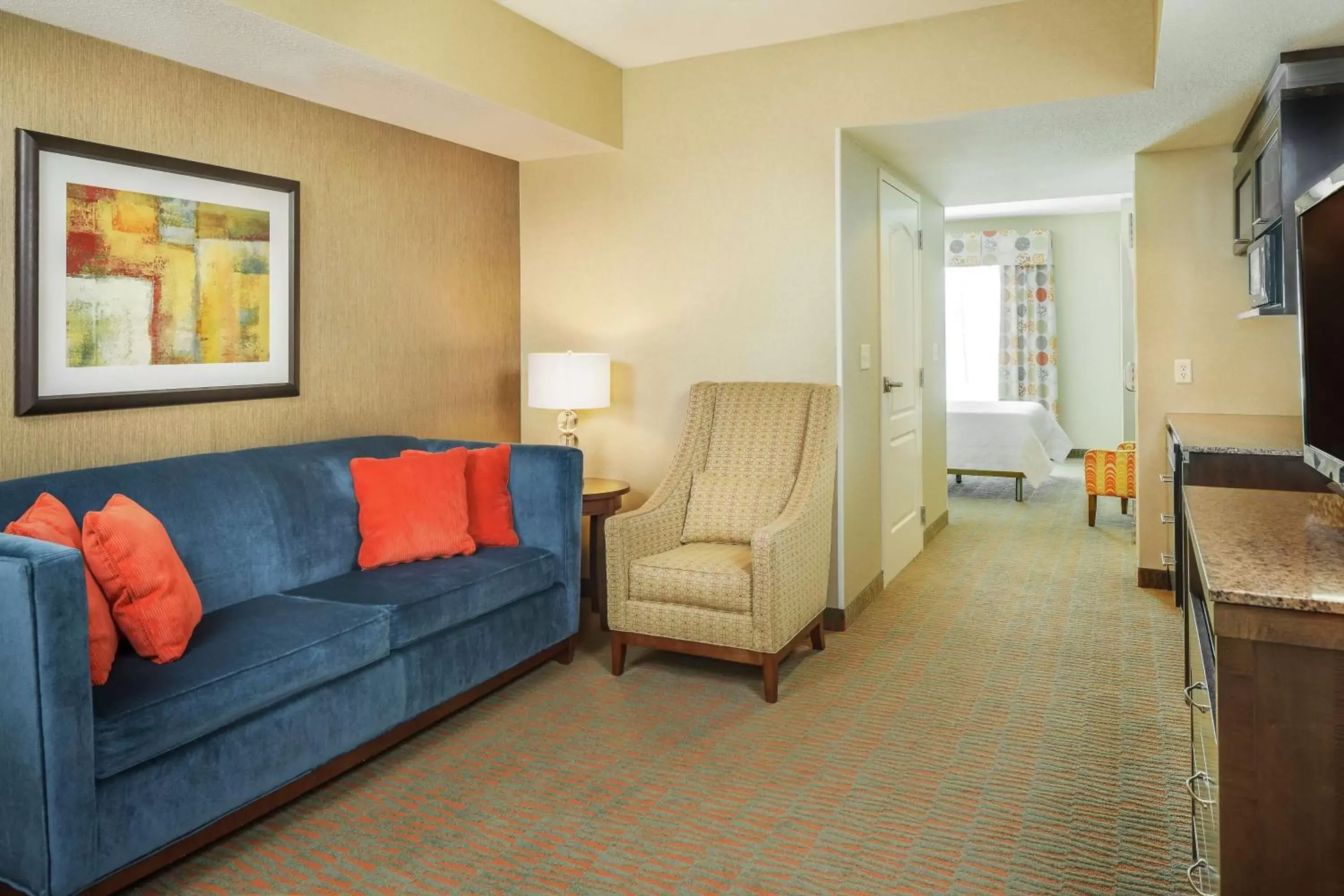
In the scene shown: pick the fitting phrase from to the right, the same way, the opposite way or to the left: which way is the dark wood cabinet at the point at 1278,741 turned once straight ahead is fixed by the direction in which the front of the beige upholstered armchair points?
to the right

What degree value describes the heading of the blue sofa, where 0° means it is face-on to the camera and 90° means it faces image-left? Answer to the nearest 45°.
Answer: approximately 315°

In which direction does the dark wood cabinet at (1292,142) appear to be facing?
to the viewer's left

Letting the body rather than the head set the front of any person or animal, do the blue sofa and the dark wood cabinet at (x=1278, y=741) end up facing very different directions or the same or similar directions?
very different directions

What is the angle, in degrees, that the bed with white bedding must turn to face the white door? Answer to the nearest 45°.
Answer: approximately 90° to its right

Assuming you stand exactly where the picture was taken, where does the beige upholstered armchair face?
facing the viewer and to the left of the viewer

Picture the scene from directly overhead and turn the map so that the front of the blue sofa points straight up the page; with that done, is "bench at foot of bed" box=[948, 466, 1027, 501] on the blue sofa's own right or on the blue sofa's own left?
on the blue sofa's own left

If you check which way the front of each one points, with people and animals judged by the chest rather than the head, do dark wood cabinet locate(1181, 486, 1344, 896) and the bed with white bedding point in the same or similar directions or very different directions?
very different directions

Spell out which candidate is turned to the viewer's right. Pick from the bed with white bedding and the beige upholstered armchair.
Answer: the bed with white bedding

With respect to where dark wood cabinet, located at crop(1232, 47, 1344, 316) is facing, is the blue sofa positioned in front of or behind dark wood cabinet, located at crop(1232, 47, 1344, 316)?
in front

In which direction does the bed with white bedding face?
to the viewer's right

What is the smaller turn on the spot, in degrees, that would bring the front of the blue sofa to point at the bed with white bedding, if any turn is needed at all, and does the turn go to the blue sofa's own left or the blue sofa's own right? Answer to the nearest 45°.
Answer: approximately 90° to the blue sofa's own left

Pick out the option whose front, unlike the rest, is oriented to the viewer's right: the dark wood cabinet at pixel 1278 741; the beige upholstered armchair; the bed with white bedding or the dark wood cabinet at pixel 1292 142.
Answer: the bed with white bedding
